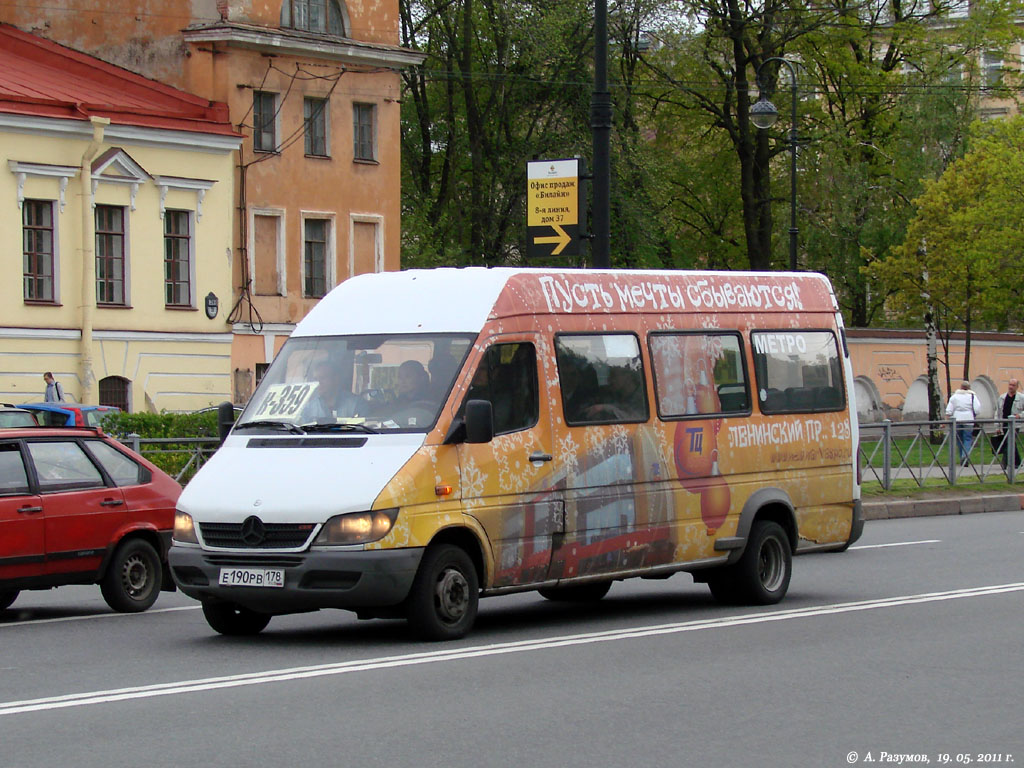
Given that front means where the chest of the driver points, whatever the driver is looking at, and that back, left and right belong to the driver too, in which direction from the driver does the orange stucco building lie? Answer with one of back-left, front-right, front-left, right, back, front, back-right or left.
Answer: back-right

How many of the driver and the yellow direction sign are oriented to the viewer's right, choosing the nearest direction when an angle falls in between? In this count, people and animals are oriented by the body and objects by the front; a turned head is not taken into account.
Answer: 0

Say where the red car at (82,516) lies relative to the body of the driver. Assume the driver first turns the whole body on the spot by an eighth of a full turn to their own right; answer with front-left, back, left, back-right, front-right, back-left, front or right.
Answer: front-right

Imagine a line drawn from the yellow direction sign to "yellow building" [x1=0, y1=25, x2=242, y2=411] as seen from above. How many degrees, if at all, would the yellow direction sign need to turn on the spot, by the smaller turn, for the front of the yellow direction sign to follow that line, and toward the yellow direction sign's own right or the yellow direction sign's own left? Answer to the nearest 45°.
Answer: approximately 135° to the yellow direction sign's own right

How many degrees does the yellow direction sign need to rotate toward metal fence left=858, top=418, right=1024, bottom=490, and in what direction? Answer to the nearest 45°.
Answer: approximately 135° to its left

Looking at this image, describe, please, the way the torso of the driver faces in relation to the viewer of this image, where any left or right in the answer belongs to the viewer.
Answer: facing the viewer and to the left of the viewer

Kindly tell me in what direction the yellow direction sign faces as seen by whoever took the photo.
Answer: facing the viewer

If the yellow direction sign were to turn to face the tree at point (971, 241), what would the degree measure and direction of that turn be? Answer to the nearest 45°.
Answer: approximately 135° to its left

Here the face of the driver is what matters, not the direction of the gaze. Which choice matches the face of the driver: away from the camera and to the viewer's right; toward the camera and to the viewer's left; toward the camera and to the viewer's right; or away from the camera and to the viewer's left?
toward the camera and to the viewer's left

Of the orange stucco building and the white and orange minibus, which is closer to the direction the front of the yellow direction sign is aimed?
the white and orange minibus
